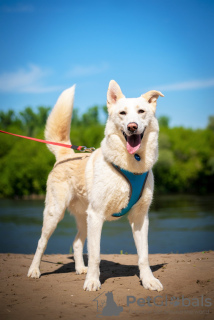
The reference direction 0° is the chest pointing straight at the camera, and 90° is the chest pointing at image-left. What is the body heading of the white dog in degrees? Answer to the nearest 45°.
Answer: approximately 315°
